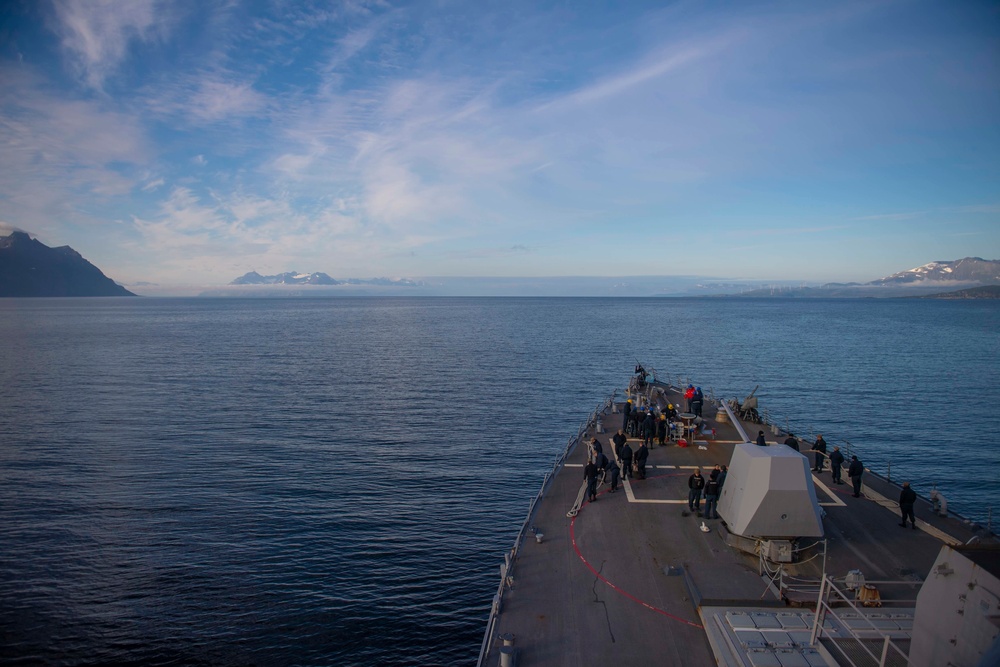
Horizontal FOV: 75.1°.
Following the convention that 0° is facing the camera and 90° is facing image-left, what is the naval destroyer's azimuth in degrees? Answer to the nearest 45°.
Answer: approximately 180°

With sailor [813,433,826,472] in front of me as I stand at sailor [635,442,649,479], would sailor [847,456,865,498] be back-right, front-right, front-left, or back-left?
front-right

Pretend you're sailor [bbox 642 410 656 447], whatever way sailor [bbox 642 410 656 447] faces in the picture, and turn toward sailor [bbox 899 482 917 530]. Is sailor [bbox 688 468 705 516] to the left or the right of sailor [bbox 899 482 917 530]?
right

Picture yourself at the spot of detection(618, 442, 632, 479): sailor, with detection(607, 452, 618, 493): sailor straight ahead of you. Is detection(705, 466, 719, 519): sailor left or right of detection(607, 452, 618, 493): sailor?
left
